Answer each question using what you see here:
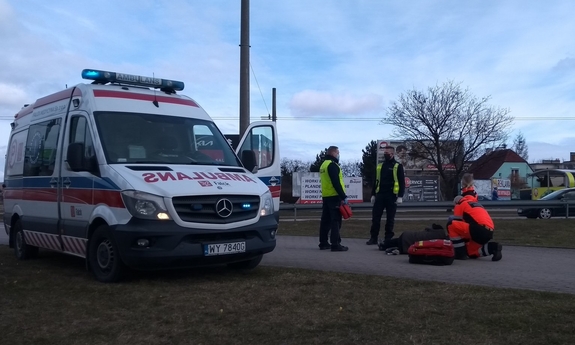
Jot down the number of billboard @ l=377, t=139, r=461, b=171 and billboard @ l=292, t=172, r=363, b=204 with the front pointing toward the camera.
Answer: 2

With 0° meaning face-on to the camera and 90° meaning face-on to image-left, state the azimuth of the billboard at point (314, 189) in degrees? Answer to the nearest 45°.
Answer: approximately 0°

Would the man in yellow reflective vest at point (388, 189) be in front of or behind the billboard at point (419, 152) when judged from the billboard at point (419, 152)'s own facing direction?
in front

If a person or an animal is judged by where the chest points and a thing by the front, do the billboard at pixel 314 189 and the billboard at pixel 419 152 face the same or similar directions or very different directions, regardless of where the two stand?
same or similar directions

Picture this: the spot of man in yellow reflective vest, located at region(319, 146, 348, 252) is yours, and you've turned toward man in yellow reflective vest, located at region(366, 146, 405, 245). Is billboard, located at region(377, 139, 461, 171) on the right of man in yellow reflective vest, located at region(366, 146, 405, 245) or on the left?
left

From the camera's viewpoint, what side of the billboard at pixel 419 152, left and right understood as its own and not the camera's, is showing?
front

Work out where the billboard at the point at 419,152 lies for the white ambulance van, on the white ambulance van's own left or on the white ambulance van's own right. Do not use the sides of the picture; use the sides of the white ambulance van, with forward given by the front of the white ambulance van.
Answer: on the white ambulance van's own left

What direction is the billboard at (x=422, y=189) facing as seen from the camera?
toward the camera

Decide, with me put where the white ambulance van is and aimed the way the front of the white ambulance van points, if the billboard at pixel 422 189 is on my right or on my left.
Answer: on my left

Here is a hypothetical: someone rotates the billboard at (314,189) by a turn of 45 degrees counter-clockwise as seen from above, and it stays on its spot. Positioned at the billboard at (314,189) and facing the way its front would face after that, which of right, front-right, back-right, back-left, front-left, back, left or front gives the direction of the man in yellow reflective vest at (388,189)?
front-right

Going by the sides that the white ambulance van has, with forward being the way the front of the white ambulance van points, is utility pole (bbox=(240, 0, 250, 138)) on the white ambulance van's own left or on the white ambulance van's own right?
on the white ambulance van's own left

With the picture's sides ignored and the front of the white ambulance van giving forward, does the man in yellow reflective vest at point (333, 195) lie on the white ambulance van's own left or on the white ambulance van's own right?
on the white ambulance van's own left

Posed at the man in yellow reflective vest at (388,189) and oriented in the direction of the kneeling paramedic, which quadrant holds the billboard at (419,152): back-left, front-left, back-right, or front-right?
back-left

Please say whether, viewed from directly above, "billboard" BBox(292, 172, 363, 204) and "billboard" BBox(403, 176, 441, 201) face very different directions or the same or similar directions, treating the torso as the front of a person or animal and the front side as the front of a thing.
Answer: same or similar directions

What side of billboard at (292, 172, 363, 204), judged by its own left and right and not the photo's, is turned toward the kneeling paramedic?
front

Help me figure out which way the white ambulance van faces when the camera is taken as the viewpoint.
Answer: facing the viewer and to the right of the viewer
